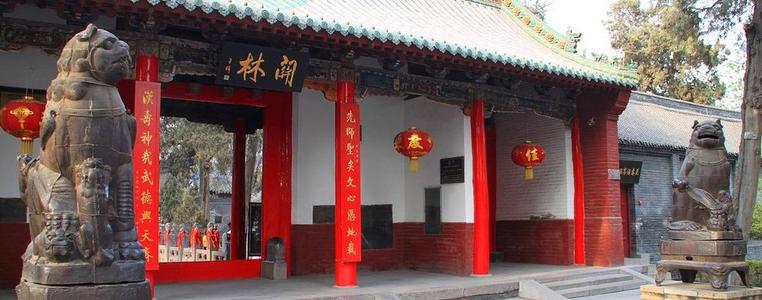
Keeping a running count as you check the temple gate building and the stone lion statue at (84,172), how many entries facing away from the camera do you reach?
0

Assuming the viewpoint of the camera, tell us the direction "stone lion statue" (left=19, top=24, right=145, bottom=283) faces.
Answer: facing the viewer and to the right of the viewer

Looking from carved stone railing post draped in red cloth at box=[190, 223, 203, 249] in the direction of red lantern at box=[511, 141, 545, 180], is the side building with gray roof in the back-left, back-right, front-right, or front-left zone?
front-left

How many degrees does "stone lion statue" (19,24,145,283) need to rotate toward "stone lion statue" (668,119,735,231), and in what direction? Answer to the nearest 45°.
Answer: approximately 45° to its left

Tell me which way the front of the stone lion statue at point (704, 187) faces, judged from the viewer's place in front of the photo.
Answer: facing the viewer

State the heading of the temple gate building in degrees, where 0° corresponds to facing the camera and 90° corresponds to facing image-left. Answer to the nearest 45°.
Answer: approximately 315°

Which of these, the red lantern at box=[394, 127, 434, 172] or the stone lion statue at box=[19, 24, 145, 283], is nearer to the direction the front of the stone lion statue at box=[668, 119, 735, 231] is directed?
the stone lion statue

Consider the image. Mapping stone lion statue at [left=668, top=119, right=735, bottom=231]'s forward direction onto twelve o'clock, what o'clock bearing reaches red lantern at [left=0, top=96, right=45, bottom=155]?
The red lantern is roughly at 2 o'clock from the stone lion statue.

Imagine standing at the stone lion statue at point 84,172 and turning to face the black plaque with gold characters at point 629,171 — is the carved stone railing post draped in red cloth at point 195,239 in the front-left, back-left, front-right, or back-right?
front-left

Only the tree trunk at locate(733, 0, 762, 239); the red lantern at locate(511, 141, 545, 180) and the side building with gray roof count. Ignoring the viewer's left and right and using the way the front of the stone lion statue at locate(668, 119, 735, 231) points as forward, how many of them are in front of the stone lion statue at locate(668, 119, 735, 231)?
0

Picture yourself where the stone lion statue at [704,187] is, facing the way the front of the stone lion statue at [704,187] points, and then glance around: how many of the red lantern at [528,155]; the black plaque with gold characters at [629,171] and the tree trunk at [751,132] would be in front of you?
0

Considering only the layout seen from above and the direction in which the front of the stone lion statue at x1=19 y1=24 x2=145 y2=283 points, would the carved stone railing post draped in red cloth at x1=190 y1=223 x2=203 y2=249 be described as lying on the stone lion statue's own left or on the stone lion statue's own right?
on the stone lion statue's own left

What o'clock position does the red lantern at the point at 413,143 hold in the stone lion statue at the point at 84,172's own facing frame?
The red lantern is roughly at 9 o'clock from the stone lion statue.

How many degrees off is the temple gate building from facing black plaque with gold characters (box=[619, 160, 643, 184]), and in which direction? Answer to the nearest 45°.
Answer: approximately 90° to its left

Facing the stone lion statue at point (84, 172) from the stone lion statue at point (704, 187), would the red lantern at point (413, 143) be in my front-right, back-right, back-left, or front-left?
front-right

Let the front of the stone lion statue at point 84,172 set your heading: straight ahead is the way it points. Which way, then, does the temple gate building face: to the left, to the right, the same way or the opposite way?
the same way
